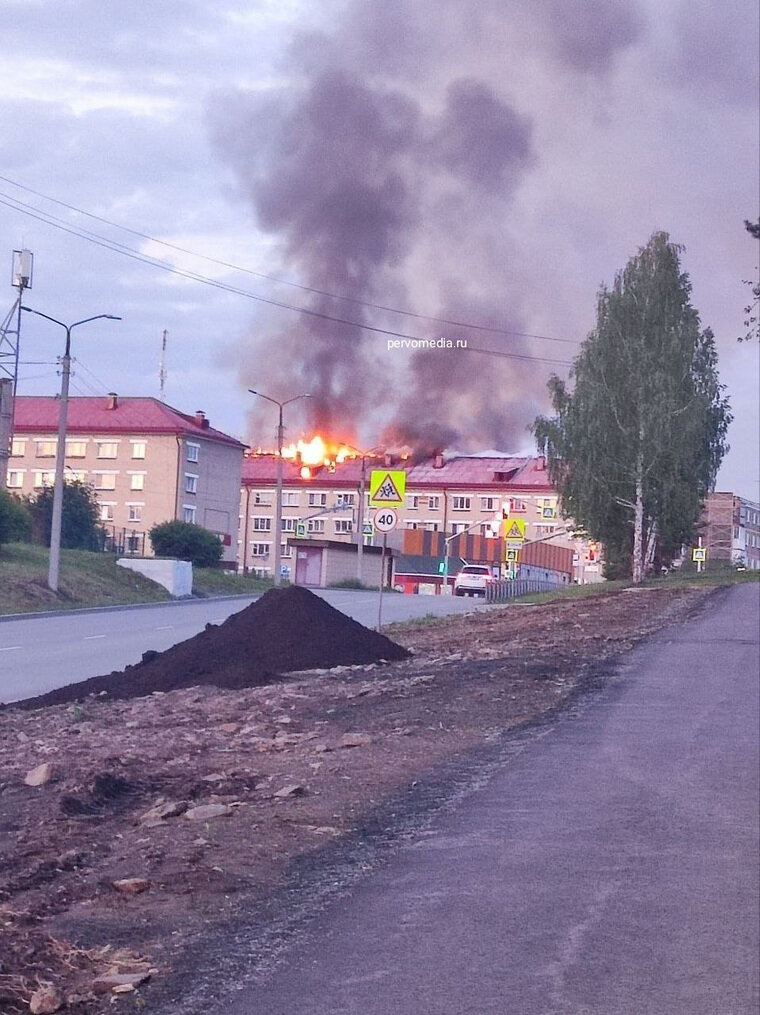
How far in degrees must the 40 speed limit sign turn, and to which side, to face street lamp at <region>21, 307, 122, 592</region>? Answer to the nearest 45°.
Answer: approximately 135° to its right

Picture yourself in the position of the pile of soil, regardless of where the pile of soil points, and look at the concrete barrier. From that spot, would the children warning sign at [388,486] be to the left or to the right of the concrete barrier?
right

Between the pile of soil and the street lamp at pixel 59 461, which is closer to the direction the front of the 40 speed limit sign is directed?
the pile of soil

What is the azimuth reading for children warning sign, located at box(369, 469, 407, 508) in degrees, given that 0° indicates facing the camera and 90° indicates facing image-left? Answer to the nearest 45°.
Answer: approximately 0°

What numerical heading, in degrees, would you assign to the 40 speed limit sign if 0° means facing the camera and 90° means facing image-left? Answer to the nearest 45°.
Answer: approximately 0°

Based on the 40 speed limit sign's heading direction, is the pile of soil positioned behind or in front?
in front

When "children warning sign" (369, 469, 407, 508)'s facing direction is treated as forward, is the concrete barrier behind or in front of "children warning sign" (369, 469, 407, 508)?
behind

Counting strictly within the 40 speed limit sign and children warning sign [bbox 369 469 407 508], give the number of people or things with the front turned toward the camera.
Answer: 2
